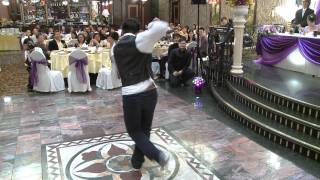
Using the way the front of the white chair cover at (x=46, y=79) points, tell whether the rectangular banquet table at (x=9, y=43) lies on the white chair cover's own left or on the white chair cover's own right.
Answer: on the white chair cover's own left

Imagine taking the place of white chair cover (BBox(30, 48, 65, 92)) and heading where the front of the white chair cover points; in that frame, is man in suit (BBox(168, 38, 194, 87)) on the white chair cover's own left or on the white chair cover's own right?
on the white chair cover's own right

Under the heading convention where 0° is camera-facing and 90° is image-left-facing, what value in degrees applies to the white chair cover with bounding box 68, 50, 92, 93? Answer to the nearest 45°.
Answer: approximately 180°

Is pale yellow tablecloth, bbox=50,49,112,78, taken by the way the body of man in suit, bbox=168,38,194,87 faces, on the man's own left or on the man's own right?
on the man's own right

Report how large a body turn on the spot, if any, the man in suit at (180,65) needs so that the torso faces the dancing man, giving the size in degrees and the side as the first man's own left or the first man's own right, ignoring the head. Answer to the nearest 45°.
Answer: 0° — they already face them

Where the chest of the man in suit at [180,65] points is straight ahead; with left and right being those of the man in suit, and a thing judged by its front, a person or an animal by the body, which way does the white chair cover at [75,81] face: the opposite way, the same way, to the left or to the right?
the opposite way

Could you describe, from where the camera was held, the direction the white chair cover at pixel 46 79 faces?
facing away from the viewer and to the right of the viewer

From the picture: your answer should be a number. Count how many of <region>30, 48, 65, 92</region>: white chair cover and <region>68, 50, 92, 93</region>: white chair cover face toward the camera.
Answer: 0

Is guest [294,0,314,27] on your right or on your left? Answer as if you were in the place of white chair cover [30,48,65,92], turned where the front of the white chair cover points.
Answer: on your right
